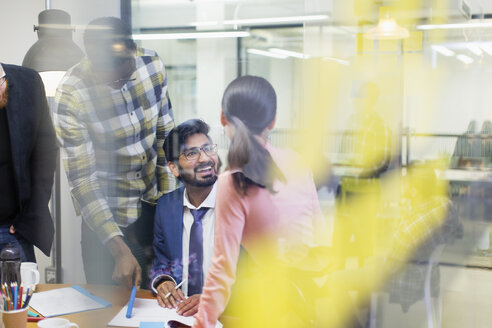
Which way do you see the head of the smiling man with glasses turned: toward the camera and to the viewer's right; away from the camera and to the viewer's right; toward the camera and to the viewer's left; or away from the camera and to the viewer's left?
toward the camera and to the viewer's right

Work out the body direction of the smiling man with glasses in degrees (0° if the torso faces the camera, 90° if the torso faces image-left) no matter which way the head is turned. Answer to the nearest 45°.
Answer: approximately 315°

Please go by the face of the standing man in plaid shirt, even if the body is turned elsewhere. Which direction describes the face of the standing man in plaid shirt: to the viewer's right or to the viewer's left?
to the viewer's right

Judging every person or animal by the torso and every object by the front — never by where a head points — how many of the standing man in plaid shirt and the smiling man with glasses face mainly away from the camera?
0

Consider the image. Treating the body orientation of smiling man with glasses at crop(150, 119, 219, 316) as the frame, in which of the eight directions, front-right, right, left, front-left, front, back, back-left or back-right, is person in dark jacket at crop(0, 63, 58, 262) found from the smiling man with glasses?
right

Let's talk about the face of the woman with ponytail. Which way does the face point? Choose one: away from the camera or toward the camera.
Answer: away from the camera
